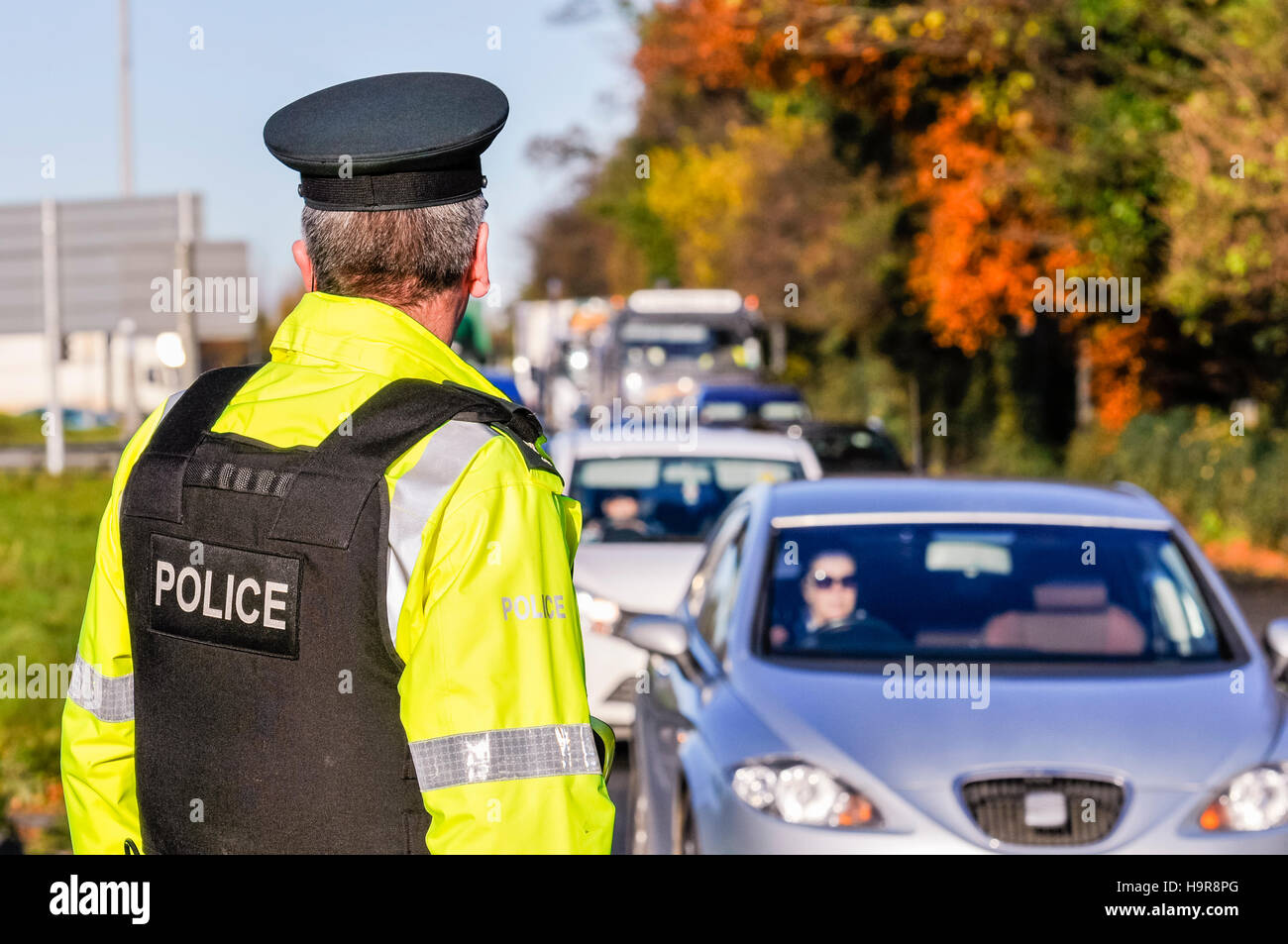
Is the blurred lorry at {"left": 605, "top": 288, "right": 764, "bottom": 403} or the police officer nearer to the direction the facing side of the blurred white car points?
the police officer

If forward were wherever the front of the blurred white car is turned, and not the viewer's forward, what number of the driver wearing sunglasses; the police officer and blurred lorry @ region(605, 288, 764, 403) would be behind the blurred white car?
1

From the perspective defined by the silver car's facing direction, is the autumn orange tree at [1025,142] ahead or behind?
behind

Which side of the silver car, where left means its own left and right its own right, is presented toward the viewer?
front

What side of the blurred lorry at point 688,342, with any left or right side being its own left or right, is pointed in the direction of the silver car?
front

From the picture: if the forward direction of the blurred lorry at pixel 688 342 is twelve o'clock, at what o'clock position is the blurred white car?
The blurred white car is roughly at 12 o'clock from the blurred lorry.

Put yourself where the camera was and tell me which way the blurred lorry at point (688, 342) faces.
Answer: facing the viewer

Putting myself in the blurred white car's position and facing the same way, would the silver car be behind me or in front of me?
in front

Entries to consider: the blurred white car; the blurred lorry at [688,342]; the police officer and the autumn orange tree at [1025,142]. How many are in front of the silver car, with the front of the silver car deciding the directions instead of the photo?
1

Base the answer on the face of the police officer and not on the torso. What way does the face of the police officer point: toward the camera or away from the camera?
away from the camera

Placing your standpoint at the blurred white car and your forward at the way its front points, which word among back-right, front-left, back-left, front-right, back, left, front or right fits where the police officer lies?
front

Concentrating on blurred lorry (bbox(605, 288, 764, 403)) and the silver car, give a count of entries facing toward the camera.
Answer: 2
